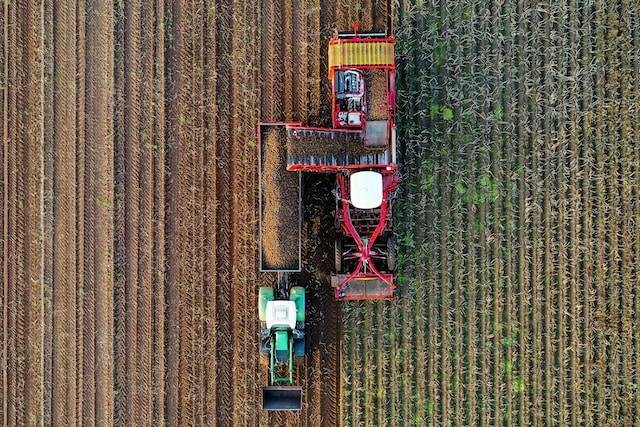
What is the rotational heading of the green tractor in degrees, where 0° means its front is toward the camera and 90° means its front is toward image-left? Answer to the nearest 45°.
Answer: approximately 0°
